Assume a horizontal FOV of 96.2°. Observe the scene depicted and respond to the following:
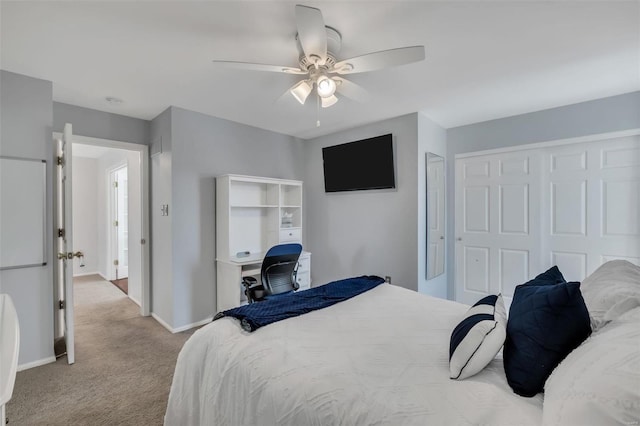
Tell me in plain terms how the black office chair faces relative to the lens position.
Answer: facing away from the viewer and to the left of the viewer

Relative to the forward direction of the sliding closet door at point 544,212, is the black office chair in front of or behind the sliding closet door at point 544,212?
in front

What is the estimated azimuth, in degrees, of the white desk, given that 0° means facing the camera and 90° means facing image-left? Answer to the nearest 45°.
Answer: approximately 315°

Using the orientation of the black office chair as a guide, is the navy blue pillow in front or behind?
behind

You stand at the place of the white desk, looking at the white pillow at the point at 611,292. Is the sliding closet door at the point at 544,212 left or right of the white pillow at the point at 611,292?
left

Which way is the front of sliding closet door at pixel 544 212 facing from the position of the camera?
facing the viewer and to the left of the viewer

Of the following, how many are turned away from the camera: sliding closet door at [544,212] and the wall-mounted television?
0

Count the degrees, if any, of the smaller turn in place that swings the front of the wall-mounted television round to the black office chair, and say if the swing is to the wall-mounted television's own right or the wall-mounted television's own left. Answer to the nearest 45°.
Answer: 0° — it already faces it

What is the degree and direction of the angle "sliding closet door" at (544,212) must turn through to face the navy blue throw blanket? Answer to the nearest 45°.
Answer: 0° — it already faces it

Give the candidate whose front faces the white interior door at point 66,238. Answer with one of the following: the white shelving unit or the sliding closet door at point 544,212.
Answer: the sliding closet door

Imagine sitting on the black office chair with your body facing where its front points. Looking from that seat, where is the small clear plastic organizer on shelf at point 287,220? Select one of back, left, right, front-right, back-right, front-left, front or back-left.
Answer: front-right
